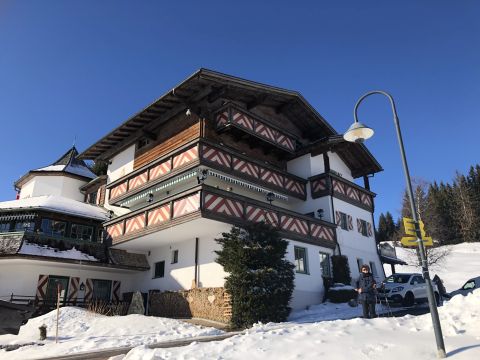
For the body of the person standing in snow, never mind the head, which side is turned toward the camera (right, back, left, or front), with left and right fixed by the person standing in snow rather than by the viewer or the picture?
front

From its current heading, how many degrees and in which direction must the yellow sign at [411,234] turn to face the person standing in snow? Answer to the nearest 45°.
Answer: approximately 180°

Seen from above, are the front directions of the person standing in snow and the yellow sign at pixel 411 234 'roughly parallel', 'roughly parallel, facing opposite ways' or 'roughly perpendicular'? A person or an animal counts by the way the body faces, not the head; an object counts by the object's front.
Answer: roughly parallel

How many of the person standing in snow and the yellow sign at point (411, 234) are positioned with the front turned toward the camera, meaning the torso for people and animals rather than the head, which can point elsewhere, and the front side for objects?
2

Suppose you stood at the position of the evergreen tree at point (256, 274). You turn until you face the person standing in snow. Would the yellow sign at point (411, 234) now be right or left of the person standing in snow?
right

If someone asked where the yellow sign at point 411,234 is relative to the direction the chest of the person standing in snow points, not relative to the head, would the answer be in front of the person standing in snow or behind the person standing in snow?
in front

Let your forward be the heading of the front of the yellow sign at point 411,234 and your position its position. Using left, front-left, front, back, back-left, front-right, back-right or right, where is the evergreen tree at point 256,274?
back-right
